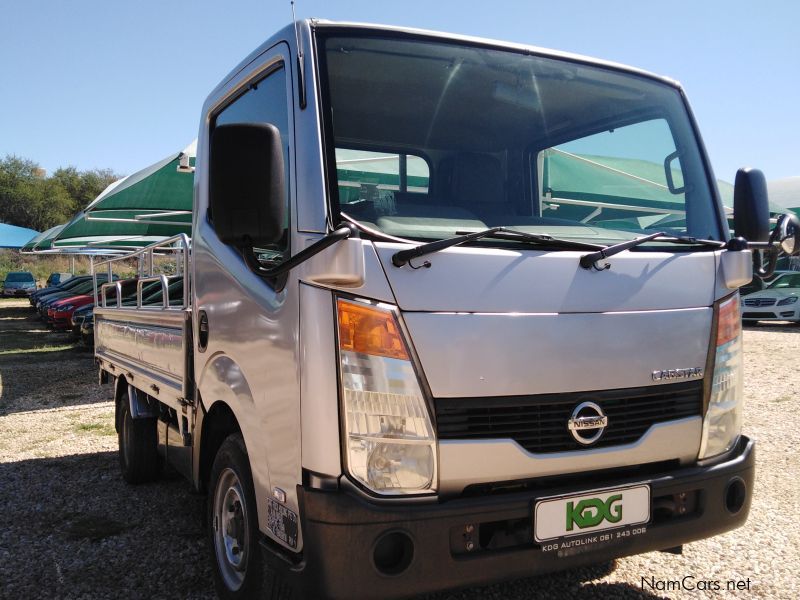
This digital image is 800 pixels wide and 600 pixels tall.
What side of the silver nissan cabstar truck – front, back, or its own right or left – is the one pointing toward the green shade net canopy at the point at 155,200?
back

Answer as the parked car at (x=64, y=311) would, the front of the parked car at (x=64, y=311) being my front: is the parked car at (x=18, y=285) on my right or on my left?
on my right

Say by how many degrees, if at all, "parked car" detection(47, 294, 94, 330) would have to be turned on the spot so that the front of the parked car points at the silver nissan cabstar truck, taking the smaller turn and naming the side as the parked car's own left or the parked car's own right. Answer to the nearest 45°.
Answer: approximately 45° to the parked car's own left

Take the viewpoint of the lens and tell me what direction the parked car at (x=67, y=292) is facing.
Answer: facing the viewer and to the left of the viewer

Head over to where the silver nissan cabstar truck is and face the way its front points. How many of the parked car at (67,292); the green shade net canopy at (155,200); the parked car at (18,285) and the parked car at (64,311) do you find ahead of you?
0

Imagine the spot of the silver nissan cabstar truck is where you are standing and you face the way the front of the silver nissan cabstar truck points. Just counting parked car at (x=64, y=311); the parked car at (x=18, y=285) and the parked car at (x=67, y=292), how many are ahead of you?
0

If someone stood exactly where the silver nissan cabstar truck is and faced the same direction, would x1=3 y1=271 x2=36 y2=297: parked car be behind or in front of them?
behind

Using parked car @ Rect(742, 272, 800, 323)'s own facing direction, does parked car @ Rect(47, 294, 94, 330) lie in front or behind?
in front

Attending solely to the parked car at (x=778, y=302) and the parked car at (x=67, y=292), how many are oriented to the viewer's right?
0

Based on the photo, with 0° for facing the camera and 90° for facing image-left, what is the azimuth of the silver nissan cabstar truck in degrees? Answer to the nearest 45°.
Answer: approximately 315°

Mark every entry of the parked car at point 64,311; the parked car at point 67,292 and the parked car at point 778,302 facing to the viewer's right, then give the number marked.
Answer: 0

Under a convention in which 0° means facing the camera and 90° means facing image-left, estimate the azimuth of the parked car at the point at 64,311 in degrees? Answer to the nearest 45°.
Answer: approximately 45°
